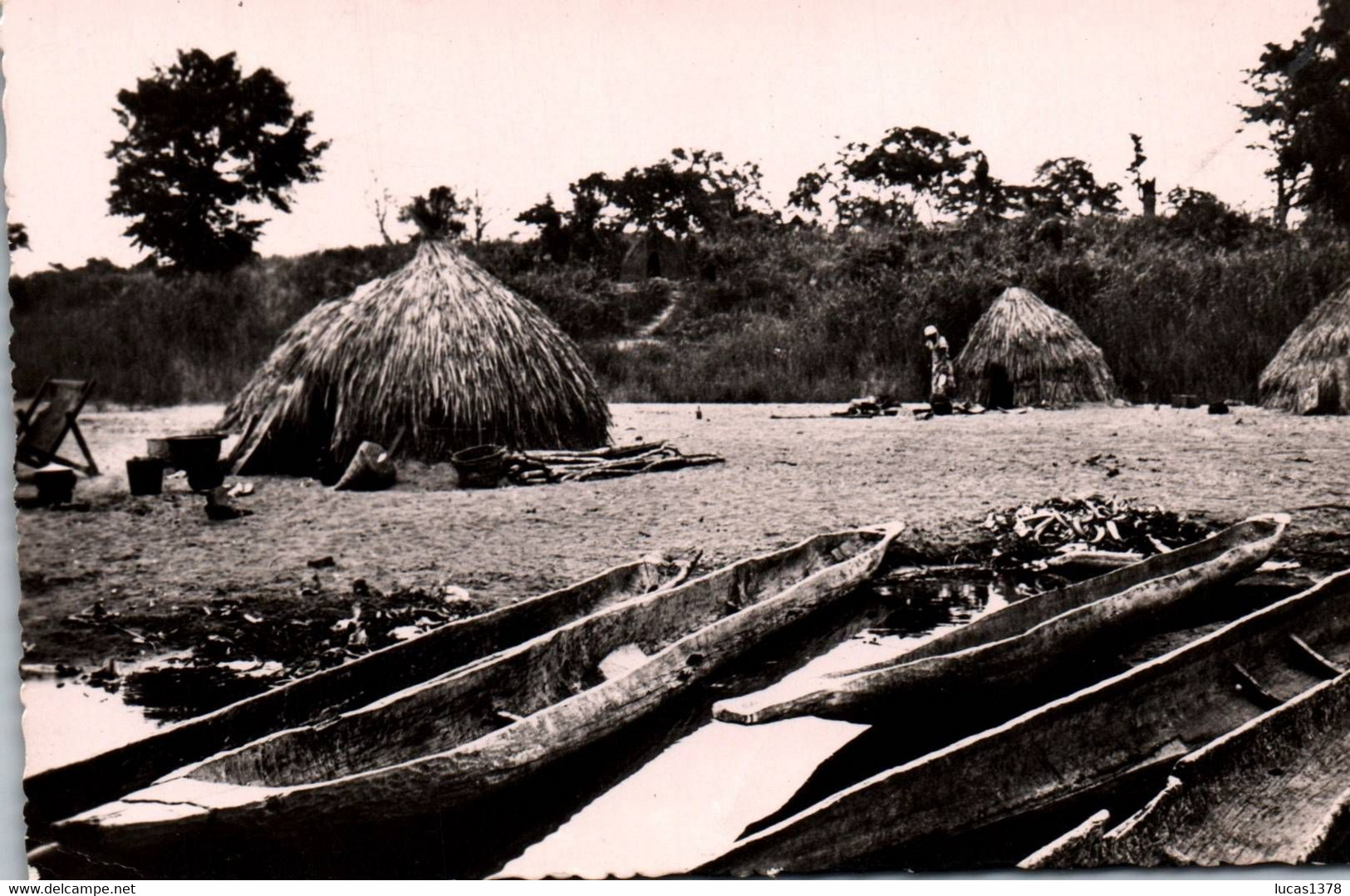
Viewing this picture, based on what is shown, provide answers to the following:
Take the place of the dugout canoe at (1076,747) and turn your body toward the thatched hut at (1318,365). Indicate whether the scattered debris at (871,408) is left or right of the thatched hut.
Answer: left
